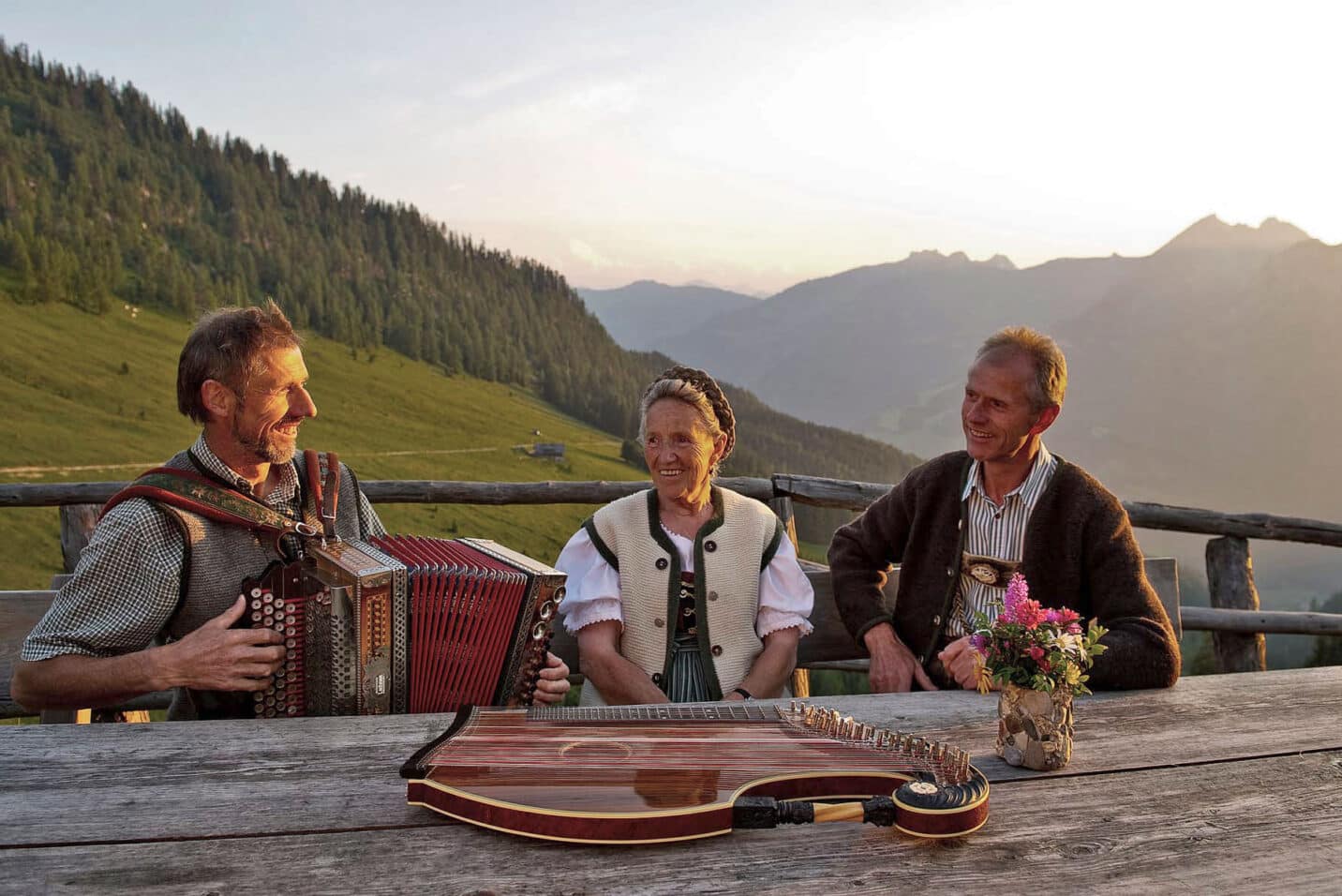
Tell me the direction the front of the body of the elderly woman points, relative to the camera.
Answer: toward the camera

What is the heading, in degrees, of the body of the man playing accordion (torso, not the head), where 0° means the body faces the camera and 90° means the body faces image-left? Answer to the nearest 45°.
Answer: approximately 315°

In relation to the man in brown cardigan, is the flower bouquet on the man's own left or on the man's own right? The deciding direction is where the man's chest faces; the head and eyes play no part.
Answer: on the man's own left

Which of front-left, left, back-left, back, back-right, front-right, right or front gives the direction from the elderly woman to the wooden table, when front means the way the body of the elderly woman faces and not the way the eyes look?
front

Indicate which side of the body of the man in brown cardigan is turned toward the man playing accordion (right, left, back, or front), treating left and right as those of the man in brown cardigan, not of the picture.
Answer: front

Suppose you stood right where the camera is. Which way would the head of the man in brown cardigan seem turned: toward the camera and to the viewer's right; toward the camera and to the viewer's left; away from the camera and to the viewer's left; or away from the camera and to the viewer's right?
toward the camera and to the viewer's left

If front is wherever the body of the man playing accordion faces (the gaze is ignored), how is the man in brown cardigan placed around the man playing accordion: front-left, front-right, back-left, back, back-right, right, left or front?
front-left

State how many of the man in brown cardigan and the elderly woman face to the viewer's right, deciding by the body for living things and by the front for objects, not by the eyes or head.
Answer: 0

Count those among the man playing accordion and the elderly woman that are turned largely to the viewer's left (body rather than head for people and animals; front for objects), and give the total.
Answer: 0

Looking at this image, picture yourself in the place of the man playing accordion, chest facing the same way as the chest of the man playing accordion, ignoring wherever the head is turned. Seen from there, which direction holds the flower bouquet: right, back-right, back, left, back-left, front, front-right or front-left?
front

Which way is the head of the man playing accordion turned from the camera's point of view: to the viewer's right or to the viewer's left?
to the viewer's right

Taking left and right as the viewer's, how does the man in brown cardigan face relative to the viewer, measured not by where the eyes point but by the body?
facing the viewer and to the left of the viewer

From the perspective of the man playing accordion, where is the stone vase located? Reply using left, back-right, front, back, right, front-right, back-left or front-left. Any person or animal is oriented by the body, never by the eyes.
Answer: front

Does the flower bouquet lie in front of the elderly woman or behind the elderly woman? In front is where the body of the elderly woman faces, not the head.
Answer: in front
